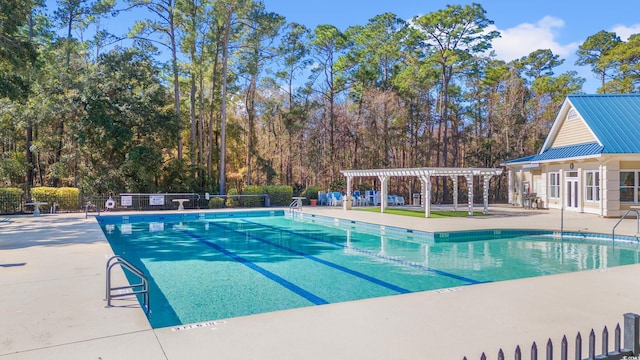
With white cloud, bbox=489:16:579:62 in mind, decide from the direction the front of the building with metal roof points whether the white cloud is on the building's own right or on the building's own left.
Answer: on the building's own right

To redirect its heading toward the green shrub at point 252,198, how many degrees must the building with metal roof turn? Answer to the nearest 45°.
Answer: approximately 45° to its right

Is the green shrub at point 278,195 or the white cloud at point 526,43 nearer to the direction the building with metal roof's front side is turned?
the green shrub

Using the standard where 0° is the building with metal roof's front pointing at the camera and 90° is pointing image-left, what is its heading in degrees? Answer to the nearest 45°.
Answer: approximately 45°

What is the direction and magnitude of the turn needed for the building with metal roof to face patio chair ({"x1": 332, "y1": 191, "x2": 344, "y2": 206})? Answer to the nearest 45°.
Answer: approximately 45° to its right

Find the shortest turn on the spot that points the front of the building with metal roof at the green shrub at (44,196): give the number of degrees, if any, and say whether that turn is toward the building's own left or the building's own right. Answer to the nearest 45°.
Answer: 0° — it already faces it
